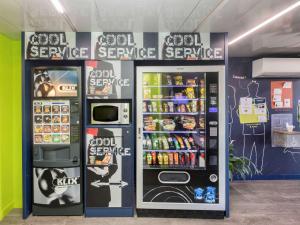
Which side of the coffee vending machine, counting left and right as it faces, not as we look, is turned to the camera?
front

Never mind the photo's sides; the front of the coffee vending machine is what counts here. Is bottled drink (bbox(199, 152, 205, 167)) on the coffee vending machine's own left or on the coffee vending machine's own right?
on the coffee vending machine's own left

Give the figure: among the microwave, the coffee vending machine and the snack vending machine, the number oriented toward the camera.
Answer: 3

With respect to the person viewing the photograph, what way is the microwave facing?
facing the viewer

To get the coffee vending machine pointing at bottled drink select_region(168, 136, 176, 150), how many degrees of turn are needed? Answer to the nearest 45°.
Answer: approximately 90° to its left

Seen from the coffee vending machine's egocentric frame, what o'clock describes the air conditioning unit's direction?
The air conditioning unit is roughly at 9 o'clock from the coffee vending machine.

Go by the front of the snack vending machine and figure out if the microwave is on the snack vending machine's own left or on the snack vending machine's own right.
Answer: on the snack vending machine's own right

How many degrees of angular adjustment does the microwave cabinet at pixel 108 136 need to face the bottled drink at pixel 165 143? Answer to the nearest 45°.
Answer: approximately 90° to its left

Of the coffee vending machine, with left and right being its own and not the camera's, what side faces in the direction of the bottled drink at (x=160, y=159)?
left

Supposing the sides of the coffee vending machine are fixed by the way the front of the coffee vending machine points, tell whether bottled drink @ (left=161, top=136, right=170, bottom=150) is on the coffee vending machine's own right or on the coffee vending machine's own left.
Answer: on the coffee vending machine's own left

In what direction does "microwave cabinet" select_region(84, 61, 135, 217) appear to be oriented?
toward the camera

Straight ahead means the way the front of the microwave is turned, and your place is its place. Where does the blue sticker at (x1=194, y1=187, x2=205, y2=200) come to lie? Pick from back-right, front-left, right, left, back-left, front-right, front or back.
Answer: left

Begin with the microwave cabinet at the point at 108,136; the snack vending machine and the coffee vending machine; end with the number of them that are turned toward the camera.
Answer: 3
